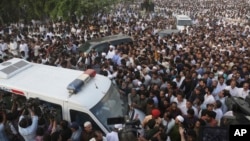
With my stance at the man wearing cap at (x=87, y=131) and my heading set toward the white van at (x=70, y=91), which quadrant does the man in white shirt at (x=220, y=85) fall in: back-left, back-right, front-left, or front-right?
front-right

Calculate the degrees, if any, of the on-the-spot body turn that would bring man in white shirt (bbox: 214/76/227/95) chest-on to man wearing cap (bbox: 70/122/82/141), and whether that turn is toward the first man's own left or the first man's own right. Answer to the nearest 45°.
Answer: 0° — they already face them

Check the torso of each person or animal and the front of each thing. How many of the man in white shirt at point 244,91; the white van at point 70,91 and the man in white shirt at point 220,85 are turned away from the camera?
0

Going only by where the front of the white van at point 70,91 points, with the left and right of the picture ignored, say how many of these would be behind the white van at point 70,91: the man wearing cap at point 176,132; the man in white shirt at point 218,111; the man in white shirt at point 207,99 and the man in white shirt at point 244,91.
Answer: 0

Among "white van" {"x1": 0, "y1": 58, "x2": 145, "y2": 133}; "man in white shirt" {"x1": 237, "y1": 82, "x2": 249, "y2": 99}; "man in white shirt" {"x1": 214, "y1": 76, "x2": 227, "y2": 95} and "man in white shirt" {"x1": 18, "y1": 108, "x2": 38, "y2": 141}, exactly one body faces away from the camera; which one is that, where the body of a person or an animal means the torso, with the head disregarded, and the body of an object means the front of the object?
"man in white shirt" {"x1": 18, "y1": 108, "x2": 38, "y2": 141}

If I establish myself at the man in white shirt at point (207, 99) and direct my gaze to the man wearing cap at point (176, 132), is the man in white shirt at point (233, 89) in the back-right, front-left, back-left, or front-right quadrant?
back-left

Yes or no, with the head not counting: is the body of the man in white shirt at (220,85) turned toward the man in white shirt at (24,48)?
no

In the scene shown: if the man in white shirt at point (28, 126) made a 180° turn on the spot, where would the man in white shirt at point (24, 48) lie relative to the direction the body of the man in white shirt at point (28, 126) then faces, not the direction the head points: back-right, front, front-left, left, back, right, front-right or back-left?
back

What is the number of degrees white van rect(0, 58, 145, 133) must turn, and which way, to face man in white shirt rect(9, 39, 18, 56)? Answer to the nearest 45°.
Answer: approximately 135° to its left

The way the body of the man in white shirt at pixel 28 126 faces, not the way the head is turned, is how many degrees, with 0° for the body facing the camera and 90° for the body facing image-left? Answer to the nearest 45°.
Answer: approximately 180°

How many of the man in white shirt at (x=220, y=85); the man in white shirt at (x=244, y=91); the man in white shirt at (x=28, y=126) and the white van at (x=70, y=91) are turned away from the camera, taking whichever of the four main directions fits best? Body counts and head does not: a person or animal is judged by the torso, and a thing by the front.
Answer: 1

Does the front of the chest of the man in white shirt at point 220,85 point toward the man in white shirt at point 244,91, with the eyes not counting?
no

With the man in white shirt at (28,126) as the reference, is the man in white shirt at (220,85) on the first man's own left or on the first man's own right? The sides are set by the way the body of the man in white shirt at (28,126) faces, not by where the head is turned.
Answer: on the first man's own right

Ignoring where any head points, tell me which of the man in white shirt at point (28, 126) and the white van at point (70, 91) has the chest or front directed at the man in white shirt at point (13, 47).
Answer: the man in white shirt at point (28, 126)

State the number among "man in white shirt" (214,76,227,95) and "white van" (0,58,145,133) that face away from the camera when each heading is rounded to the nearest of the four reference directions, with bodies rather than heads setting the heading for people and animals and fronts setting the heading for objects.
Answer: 0

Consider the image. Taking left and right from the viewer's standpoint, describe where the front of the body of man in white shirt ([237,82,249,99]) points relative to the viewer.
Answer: facing the viewer and to the left of the viewer

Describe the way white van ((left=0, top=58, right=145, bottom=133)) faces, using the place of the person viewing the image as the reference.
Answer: facing the viewer and to the right of the viewer

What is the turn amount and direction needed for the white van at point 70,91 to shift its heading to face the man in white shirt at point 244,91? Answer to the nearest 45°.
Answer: approximately 45° to its left
